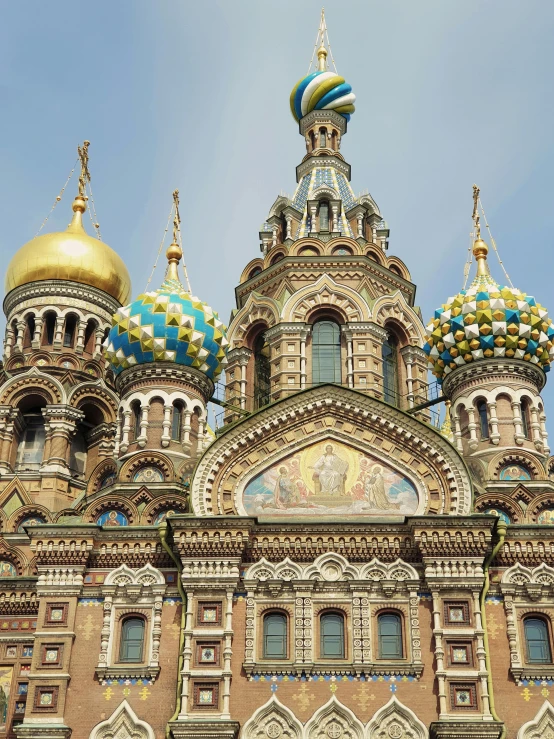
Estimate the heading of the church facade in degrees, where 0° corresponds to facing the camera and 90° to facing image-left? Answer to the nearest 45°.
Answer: approximately 0°
